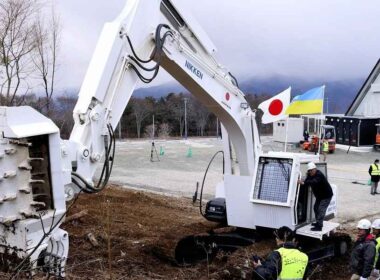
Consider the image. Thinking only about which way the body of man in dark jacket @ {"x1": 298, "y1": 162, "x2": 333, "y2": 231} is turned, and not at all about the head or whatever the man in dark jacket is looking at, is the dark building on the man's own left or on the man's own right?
on the man's own right

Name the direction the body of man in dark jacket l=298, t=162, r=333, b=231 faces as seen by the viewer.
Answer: to the viewer's left

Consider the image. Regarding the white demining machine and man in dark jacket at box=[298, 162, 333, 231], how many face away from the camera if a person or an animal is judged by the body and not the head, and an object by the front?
0

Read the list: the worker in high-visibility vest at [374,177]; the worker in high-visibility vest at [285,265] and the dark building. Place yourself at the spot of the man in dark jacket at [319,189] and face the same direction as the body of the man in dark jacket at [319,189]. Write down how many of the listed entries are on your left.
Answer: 1

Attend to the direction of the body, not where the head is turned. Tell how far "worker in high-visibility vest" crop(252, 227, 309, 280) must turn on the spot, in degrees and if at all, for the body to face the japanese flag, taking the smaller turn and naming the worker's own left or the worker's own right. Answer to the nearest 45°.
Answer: approximately 45° to the worker's own right

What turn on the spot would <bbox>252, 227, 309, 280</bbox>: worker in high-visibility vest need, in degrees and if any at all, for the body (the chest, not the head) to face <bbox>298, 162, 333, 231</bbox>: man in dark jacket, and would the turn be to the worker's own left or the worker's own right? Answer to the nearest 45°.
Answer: approximately 45° to the worker's own right

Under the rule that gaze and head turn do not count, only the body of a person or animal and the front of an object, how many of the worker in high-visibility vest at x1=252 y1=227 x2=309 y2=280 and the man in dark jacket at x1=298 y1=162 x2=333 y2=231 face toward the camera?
0

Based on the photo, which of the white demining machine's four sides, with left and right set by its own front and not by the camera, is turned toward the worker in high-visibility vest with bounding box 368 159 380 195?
back

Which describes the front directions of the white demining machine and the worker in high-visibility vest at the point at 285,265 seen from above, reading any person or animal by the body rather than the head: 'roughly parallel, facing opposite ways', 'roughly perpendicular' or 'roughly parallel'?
roughly perpendicular

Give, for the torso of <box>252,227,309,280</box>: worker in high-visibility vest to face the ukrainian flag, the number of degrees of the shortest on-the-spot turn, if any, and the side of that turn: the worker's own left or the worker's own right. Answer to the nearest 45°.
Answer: approximately 45° to the worker's own right

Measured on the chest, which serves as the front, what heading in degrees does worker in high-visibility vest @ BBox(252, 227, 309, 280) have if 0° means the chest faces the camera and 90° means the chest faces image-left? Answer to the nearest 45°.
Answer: approximately 135°
